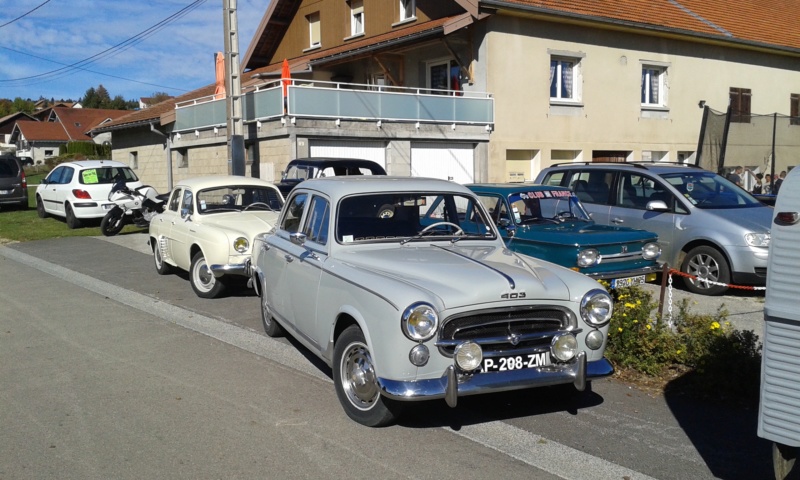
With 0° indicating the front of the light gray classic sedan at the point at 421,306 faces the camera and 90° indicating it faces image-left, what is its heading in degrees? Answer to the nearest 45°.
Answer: approximately 315°

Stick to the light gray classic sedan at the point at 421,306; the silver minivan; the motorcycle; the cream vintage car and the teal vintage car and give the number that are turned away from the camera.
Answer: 0

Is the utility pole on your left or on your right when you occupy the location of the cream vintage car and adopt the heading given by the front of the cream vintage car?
on your left

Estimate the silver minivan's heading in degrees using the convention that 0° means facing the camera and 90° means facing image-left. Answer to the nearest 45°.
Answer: approximately 315°

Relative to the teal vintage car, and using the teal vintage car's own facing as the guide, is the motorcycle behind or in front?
behind

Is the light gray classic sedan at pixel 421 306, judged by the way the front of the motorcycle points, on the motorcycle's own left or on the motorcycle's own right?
on the motorcycle's own left

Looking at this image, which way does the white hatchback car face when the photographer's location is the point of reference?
facing away from the viewer and to the left of the viewer

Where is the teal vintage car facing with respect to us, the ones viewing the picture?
facing the viewer and to the right of the viewer

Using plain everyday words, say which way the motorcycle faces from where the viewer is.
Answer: facing the viewer and to the left of the viewer

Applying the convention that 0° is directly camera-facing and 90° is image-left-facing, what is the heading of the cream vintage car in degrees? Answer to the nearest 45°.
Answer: approximately 315°

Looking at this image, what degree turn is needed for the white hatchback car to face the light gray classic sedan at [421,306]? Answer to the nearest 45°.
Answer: approximately 135° to its left

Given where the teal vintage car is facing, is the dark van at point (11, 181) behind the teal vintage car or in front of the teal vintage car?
behind

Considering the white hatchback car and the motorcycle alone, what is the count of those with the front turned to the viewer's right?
0

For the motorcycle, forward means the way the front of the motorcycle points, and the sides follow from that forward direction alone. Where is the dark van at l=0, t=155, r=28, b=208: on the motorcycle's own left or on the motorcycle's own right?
on the motorcycle's own right

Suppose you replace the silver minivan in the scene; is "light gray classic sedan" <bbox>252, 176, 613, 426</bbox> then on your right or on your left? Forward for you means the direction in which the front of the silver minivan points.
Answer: on your right

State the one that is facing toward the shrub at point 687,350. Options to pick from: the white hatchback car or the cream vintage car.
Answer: the cream vintage car

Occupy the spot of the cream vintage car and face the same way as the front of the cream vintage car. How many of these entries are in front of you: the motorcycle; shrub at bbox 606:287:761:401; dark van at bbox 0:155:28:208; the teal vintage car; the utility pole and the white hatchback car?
2
